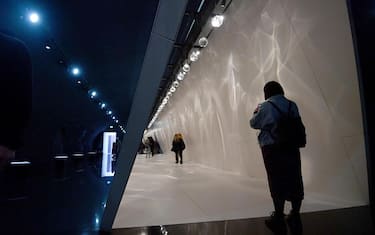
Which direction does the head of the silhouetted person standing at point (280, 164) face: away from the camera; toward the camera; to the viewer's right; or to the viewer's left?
away from the camera

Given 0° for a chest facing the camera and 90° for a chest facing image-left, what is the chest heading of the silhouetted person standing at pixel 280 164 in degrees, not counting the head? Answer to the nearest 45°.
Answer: approximately 135°

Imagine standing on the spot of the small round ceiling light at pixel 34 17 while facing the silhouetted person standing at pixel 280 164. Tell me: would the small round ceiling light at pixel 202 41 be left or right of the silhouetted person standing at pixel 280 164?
left

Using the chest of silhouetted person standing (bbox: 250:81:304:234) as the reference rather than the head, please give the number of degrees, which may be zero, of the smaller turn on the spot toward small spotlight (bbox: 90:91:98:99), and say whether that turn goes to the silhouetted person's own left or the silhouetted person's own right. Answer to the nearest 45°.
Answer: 0° — they already face it

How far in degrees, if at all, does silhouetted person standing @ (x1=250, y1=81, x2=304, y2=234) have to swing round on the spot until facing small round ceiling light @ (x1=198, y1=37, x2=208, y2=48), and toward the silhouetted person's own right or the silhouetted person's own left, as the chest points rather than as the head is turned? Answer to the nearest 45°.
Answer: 0° — they already face it
